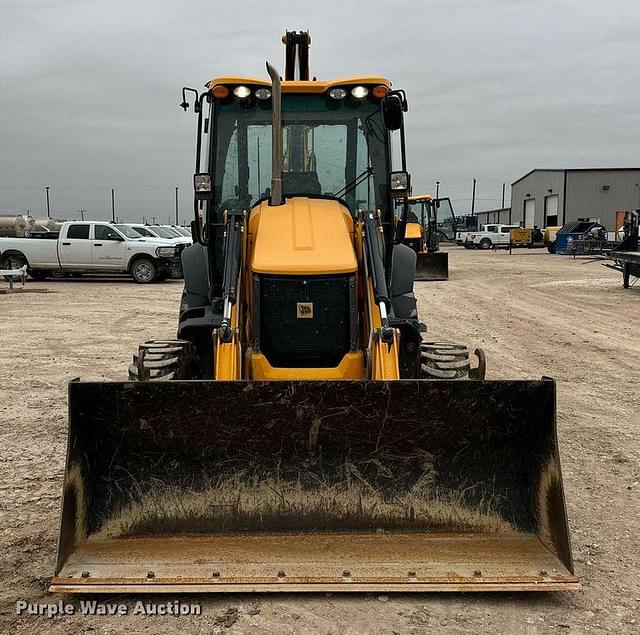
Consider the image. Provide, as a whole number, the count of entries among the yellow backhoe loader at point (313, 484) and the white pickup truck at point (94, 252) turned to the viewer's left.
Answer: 0

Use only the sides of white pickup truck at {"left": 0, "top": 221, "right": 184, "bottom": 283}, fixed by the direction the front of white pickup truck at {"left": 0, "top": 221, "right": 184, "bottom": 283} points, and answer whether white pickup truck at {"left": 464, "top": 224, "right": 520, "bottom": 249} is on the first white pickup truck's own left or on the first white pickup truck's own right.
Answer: on the first white pickup truck's own left

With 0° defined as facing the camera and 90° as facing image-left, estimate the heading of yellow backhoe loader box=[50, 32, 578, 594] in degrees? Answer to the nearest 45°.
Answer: approximately 0°

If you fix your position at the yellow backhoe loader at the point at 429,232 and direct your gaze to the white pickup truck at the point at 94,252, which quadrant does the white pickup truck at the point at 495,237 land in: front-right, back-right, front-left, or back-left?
back-right

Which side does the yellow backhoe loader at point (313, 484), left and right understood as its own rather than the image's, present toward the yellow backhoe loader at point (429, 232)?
back

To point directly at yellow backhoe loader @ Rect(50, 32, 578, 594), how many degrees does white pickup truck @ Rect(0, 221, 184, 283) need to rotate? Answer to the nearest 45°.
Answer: approximately 45° to its right

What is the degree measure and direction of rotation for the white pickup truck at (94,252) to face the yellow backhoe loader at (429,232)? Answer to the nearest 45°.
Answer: approximately 45° to its left

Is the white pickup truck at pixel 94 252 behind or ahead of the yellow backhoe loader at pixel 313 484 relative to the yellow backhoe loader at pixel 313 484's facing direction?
behind

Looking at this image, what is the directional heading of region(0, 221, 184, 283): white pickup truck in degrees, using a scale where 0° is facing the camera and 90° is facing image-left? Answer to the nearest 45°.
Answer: approximately 315°

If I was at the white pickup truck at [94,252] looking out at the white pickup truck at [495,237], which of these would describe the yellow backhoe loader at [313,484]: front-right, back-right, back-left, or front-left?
back-right
